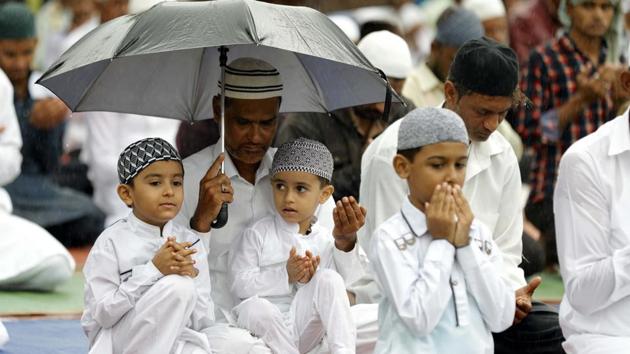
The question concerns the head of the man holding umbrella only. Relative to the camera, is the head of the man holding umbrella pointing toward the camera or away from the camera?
toward the camera

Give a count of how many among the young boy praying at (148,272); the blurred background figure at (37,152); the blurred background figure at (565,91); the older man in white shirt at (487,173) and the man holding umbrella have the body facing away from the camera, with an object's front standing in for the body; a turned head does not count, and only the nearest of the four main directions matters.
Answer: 0

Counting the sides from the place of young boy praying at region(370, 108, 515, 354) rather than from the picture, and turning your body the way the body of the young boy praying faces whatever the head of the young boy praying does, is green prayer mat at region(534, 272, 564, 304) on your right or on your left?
on your left

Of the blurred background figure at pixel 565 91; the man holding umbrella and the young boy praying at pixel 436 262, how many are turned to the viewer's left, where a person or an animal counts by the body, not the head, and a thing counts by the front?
0

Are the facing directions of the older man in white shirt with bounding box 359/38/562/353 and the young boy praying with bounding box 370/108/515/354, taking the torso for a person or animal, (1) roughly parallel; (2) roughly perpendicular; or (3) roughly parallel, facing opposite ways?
roughly parallel

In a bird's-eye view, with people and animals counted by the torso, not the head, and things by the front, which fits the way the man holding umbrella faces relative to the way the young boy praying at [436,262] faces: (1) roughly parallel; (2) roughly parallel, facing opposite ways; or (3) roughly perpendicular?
roughly parallel

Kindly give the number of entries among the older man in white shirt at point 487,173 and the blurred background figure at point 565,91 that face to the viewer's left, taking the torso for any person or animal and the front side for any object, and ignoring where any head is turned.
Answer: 0

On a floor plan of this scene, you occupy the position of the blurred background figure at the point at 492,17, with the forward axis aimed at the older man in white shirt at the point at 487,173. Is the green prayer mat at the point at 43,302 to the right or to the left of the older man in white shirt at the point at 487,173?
right

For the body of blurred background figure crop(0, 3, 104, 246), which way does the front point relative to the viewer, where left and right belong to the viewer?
facing the viewer and to the right of the viewer

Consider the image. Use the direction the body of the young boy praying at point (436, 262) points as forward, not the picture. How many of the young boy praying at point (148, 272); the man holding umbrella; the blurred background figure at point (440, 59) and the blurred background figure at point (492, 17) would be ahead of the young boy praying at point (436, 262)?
0

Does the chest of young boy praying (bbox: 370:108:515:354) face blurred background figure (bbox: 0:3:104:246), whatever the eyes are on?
no

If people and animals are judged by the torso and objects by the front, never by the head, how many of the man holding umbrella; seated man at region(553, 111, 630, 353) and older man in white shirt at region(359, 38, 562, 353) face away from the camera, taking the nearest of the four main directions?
0

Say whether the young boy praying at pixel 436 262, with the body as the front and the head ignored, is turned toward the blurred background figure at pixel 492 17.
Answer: no

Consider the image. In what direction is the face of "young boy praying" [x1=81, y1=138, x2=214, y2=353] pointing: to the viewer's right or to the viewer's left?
to the viewer's right

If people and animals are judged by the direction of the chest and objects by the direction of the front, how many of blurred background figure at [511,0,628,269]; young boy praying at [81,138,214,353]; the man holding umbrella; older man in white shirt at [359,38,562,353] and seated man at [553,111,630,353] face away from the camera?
0
